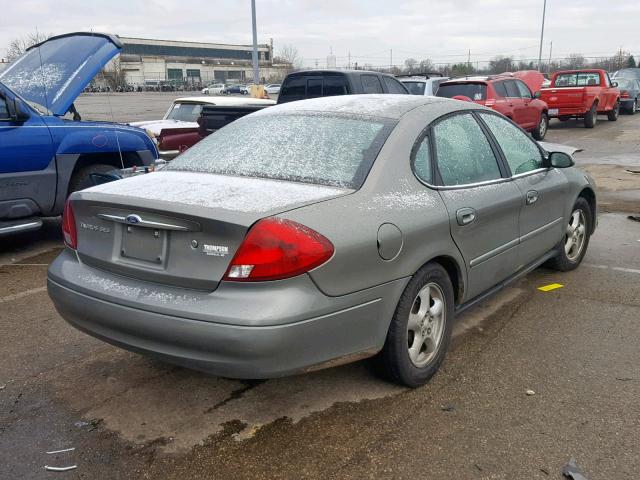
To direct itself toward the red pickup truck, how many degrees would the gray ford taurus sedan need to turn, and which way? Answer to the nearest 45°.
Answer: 0° — it already faces it

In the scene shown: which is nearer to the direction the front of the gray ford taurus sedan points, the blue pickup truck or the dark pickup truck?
the dark pickup truck

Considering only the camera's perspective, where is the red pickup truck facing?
facing away from the viewer and to the right of the viewer

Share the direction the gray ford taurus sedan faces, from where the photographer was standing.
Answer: facing away from the viewer and to the right of the viewer

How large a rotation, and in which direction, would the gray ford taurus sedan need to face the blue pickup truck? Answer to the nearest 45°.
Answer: approximately 90° to its left
